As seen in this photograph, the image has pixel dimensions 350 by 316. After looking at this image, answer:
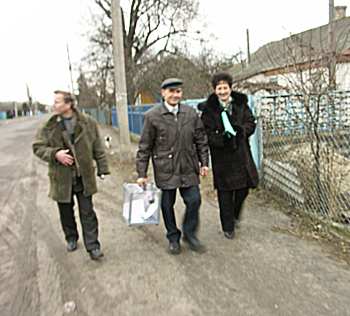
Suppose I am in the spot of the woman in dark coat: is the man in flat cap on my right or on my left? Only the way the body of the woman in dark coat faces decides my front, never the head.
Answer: on my right

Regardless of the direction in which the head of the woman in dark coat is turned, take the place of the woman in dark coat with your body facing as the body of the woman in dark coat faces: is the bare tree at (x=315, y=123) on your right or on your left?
on your left

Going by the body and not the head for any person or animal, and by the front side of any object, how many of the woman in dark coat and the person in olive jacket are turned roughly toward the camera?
2

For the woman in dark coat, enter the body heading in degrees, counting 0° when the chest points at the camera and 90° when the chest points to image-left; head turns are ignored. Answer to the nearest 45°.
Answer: approximately 0°

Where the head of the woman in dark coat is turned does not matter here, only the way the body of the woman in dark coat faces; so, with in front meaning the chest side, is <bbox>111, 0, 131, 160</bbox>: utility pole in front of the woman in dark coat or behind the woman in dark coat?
behind

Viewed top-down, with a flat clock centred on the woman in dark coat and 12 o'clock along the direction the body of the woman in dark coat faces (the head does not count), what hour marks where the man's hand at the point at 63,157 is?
The man's hand is roughly at 2 o'clock from the woman in dark coat.

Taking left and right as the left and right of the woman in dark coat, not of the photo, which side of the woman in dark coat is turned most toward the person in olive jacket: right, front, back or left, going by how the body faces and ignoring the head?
right

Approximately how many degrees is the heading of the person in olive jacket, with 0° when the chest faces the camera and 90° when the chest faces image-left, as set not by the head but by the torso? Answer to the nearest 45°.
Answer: approximately 0°

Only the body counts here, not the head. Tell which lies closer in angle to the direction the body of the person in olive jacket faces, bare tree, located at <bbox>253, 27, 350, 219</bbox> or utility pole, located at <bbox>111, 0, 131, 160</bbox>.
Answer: the bare tree

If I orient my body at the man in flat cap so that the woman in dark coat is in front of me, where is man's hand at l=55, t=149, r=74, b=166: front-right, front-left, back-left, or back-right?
back-left

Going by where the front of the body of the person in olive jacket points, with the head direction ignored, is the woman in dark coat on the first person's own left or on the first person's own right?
on the first person's own left
